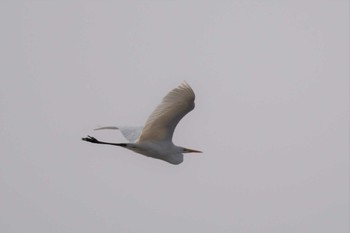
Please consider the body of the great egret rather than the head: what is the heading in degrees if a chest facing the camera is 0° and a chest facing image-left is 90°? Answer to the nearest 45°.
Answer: approximately 270°
